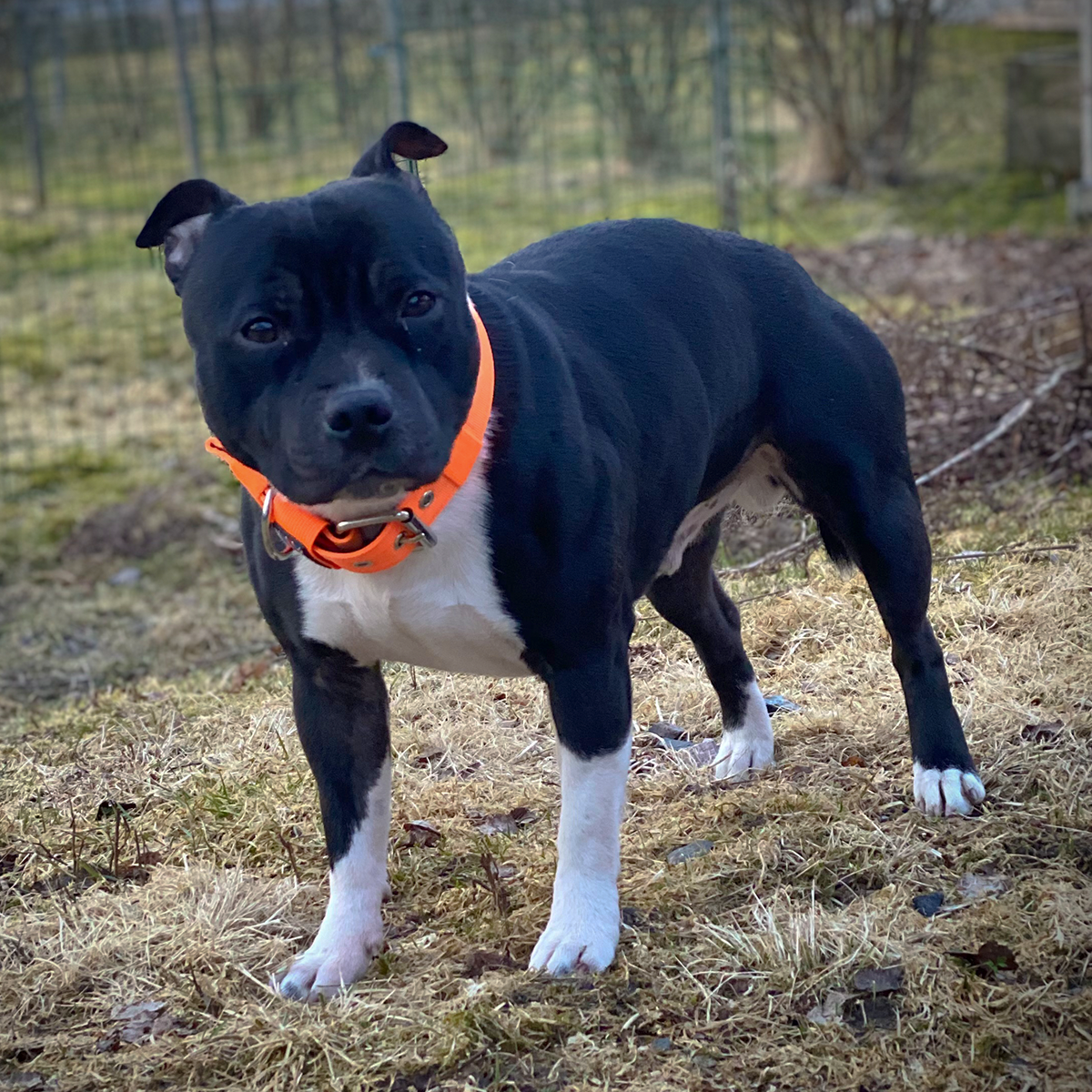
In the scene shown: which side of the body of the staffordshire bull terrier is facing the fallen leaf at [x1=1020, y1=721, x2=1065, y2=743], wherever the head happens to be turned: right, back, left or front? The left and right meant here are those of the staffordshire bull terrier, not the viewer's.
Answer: back

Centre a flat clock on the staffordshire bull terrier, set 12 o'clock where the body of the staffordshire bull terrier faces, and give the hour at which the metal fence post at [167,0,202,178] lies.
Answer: The metal fence post is roughly at 4 o'clock from the staffordshire bull terrier.

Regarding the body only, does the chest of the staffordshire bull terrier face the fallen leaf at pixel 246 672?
no

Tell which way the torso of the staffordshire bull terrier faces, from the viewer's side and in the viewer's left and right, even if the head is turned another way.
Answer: facing the viewer and to the left of the viewer

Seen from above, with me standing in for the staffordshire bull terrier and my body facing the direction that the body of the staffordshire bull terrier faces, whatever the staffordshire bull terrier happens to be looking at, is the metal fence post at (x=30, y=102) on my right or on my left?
on my right

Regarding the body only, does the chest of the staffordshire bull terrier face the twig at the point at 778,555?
no
